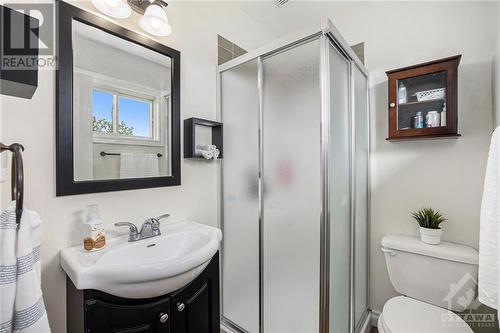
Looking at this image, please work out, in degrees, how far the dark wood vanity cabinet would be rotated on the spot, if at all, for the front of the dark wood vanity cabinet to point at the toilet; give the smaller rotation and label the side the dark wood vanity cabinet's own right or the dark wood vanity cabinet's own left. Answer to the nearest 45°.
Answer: approximately 45° to the dark wood vanity cabinet's own left

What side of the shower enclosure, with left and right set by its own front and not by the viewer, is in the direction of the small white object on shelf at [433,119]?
left

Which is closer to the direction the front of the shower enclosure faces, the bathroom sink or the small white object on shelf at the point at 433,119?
the bathroom sink

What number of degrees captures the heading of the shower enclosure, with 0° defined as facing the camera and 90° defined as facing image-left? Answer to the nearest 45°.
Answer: approximately 0°
